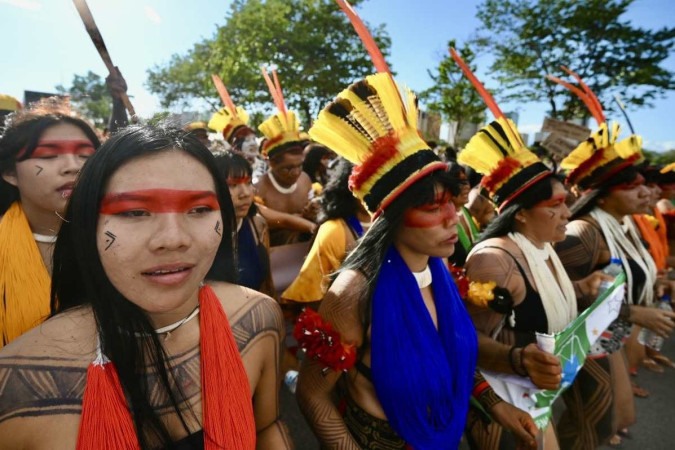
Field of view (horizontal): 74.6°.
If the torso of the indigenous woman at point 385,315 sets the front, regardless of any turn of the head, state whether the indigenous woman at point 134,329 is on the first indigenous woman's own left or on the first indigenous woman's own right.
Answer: on the first indigenous woman's own right

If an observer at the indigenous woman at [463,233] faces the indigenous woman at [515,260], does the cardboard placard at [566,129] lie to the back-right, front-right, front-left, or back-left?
back-left

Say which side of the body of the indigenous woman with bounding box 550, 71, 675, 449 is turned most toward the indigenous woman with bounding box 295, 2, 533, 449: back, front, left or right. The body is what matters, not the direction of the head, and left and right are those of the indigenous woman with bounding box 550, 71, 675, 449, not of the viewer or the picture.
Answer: right
